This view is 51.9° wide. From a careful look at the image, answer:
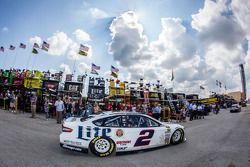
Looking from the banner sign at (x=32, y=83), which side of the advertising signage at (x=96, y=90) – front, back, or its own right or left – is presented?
right

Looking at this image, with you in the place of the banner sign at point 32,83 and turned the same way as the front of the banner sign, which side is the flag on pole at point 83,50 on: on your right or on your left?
on your left

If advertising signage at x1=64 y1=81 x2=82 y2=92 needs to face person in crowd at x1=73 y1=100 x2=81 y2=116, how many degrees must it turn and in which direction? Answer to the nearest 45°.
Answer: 0° — it already faces them

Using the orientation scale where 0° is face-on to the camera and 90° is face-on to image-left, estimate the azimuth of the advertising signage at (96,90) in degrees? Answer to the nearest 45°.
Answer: approximately 0°

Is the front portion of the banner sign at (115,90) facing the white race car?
yes

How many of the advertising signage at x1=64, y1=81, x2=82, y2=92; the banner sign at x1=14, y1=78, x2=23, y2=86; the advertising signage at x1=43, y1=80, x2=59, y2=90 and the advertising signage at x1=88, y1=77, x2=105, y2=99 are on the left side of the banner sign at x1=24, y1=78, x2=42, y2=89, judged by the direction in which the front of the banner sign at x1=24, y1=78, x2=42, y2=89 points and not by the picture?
3

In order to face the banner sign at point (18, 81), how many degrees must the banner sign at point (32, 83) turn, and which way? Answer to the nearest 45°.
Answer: approximately 135° to its right

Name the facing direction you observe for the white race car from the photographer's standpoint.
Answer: facing away from the viewer and to the right of the viewer

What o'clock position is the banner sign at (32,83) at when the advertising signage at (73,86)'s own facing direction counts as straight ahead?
The banner sign is roughly at 3 o'clock from the advertising signage.

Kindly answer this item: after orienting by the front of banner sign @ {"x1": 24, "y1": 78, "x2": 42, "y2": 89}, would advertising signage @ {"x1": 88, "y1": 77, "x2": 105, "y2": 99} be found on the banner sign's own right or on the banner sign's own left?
on the banner sign's own left
